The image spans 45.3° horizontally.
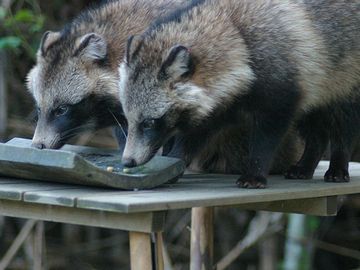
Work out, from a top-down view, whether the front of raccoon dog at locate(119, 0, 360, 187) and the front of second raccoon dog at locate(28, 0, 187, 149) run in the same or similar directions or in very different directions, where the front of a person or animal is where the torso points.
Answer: same or similar directions

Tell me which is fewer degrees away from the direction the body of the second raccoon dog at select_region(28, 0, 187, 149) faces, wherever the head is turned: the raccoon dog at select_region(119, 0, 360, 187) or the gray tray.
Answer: the gray tray

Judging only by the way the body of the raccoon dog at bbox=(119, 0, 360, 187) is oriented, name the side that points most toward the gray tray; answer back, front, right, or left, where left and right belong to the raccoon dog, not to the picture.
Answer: front

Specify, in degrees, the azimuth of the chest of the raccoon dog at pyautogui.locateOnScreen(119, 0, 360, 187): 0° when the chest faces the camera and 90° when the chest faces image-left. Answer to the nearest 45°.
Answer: approximately 45°

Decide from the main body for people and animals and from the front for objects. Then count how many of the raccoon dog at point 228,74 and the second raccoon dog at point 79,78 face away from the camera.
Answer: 0

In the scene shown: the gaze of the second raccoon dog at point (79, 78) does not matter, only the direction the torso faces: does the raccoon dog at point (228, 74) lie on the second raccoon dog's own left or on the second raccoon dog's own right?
on the second raccoon dog's own left

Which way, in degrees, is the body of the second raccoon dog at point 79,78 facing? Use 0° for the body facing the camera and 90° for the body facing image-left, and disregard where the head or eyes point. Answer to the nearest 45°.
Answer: approximately 45°
